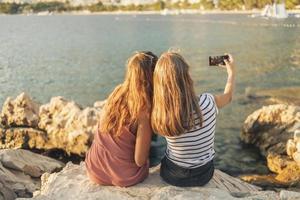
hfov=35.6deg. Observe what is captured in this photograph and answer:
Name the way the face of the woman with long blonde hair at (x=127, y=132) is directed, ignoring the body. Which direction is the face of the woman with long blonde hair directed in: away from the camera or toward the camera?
away from the camera

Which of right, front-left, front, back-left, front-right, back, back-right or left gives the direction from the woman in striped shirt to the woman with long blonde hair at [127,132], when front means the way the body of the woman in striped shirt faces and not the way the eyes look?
left

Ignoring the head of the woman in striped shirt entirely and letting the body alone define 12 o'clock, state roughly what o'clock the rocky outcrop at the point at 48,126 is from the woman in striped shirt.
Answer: The rocky outcrop is roughly at 11 o'clock from the woman in striped shirt.

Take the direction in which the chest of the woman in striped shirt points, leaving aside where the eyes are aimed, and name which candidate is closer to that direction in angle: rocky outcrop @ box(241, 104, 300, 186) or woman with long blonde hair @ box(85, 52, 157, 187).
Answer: the rocky outcrop

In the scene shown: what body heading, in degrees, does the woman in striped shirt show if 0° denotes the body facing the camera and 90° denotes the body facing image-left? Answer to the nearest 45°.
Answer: approximately 180°

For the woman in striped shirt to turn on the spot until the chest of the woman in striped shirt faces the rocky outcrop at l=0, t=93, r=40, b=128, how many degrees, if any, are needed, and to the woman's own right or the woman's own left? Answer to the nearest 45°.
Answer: approximately 45° to the woman's own left

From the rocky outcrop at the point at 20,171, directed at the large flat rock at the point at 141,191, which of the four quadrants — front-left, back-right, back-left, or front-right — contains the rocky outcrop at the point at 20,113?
back-left
